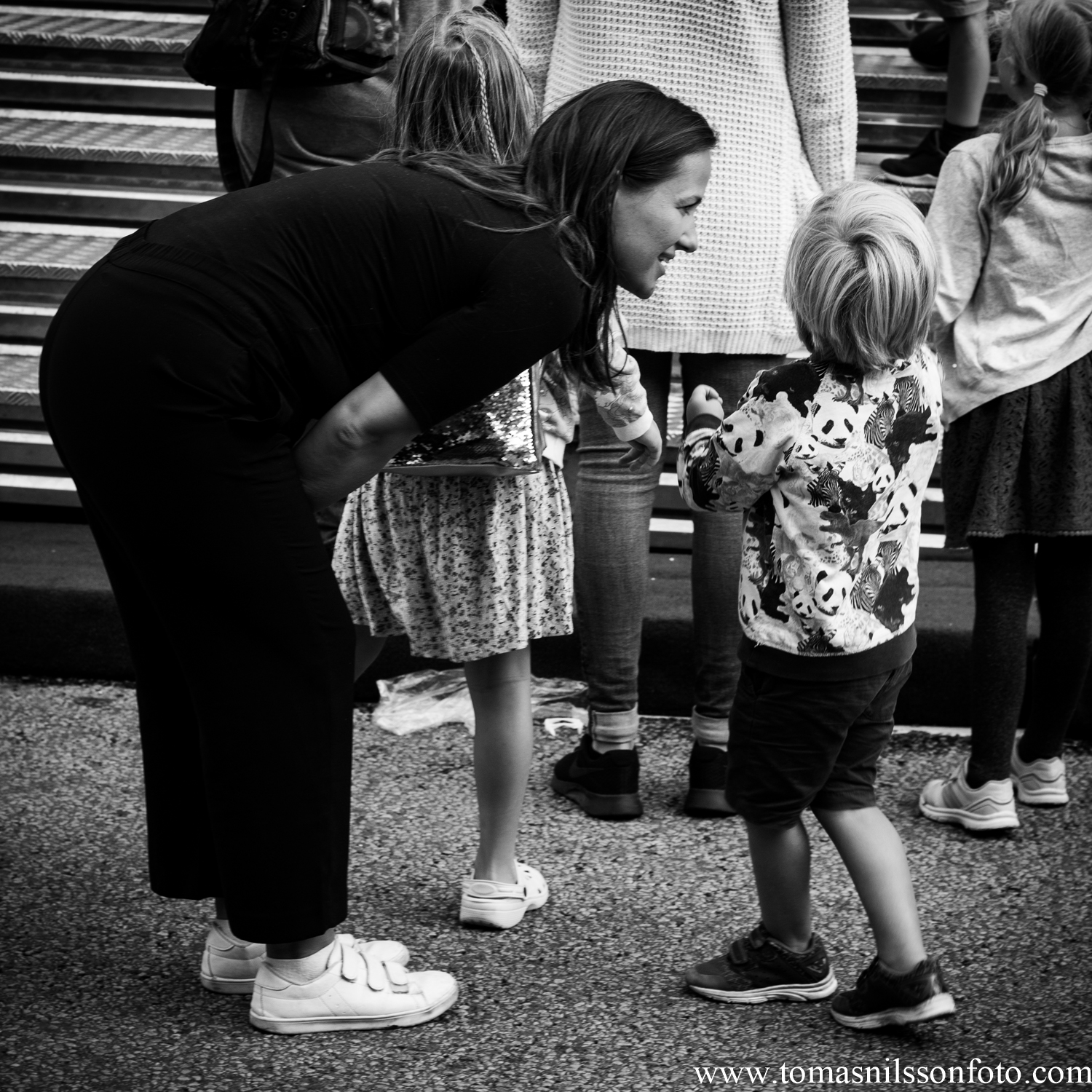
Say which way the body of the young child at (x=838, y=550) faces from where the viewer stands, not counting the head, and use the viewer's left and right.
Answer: facing away from the viewer and to the left of the viewer

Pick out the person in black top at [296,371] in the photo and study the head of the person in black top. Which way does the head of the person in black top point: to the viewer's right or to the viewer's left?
to the viewer's right

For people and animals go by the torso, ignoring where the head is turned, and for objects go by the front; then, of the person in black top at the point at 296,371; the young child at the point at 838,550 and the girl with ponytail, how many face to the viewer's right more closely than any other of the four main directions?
1

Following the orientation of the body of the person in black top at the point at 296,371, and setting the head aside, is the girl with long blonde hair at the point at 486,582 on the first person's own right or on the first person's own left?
on the first person's own left

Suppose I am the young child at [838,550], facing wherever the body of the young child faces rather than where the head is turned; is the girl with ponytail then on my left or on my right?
on my right

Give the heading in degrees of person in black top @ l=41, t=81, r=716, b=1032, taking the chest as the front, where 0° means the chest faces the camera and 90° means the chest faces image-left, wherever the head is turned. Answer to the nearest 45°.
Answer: approximately 270°

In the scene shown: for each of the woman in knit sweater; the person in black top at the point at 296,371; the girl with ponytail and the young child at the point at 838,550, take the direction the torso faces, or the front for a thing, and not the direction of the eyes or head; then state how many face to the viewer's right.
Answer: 1

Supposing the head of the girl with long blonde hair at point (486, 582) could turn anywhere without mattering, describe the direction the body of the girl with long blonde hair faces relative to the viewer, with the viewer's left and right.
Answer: facing away from the viewer and to the right of the viewer

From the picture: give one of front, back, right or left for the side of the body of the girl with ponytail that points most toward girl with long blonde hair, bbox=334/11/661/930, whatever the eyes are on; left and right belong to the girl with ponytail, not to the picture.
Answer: left

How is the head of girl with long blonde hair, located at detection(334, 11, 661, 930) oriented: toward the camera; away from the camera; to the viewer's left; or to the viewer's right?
away from the camera

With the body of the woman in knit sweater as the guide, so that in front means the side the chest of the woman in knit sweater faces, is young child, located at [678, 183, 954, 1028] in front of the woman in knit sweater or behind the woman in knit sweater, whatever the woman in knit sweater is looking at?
behind

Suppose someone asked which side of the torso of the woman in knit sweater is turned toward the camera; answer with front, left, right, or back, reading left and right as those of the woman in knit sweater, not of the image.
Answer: back

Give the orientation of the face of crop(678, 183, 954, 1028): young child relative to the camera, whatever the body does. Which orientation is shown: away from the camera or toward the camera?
away from the camera

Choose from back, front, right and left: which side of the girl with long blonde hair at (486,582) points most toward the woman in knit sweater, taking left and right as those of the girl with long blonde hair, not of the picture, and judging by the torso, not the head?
front
